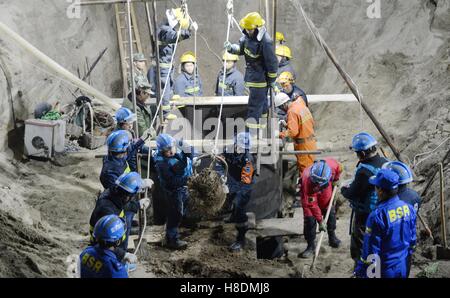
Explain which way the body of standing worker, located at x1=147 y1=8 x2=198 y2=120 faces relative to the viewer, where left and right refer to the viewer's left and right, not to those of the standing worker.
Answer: facing to the right of the viewer

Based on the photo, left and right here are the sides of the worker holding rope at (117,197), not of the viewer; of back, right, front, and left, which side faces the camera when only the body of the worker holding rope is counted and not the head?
right

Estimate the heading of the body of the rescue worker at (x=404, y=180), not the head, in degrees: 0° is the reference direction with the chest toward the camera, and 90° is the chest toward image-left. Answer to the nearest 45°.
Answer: approximately 135°

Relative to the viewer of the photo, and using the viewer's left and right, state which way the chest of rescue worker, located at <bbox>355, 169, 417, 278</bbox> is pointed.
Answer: facing away from the viewer and to the left of the viewer

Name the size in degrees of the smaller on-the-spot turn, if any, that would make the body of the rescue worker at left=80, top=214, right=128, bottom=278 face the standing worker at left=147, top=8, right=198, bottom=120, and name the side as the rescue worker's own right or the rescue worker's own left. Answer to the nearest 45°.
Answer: approximately 45° to the rescue worker's own left

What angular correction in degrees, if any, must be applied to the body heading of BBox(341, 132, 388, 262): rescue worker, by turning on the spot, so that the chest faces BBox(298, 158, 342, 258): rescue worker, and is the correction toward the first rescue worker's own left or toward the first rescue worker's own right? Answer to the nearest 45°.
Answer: approximately 45° to the first rescue worker's own right

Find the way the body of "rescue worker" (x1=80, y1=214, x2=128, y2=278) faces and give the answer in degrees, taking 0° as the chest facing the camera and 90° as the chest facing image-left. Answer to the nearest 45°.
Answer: approximately 225°

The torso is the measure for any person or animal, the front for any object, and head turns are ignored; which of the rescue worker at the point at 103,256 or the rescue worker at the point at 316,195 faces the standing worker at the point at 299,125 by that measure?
the rescue worker at the point at 103,256

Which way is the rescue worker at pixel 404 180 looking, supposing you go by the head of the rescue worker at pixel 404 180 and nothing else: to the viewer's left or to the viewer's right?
to the viewer's left
